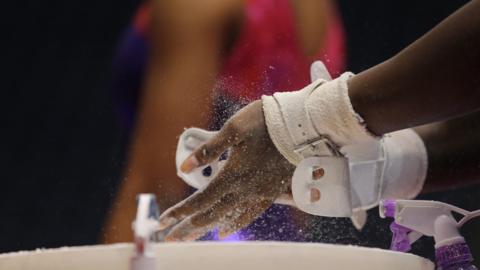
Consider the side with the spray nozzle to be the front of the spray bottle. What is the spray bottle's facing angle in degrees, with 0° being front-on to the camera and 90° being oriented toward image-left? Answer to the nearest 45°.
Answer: approximately 90°
